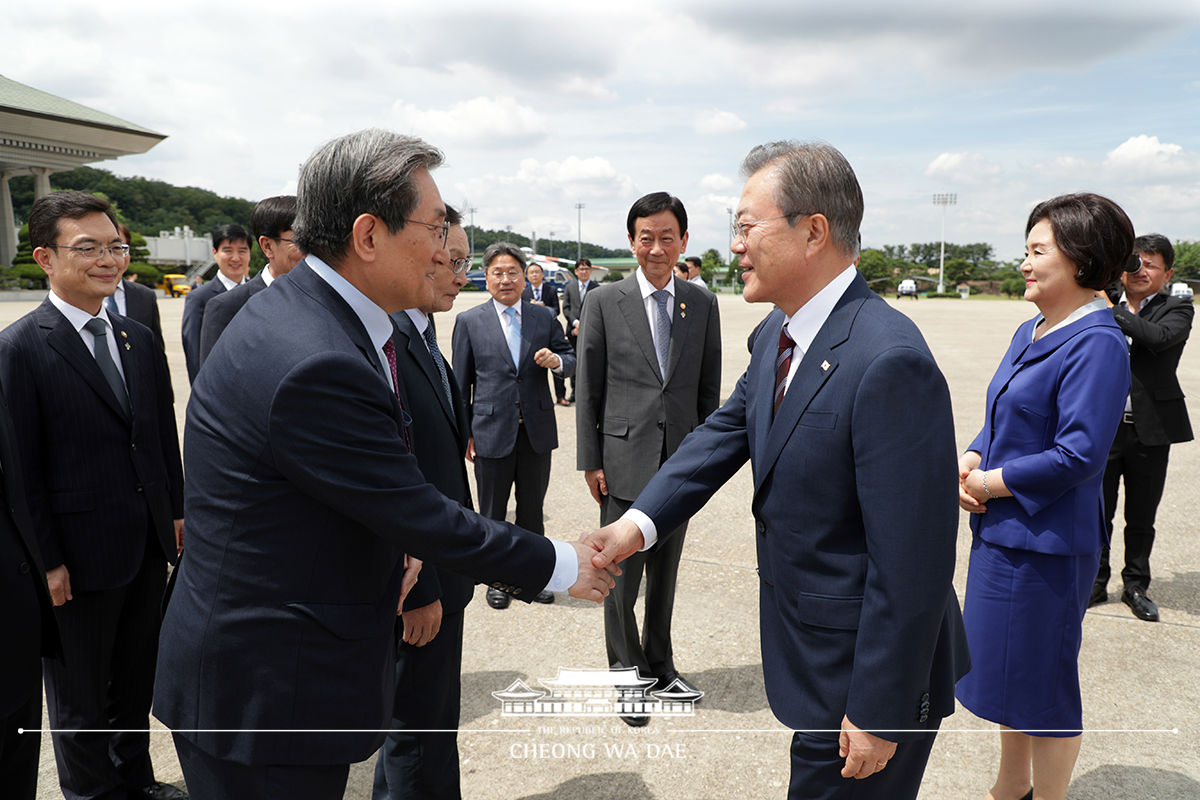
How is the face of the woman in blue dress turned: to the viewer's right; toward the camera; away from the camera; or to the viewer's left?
to the viewer's left

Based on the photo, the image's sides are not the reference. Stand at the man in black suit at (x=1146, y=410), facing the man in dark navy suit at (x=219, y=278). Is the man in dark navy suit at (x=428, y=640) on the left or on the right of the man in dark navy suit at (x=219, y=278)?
left

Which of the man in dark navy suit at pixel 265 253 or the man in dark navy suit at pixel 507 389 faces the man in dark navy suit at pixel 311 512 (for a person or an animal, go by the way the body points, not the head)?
the man in dark navy suit at pixel 507 389

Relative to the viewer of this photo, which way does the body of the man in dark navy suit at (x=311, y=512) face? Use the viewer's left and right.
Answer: facing to the right of the viewer

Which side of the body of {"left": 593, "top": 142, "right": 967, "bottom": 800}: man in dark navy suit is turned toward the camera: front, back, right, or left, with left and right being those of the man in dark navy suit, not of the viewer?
left

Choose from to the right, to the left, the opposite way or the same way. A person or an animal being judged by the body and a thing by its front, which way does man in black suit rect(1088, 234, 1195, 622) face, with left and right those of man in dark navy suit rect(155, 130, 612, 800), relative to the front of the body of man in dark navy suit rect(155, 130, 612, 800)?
the opposite way

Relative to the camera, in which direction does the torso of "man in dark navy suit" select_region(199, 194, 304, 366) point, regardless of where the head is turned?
to the viewer's right

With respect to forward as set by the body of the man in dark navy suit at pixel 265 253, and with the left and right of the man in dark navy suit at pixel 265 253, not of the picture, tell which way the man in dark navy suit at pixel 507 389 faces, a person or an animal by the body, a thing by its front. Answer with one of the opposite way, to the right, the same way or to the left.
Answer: to the right
